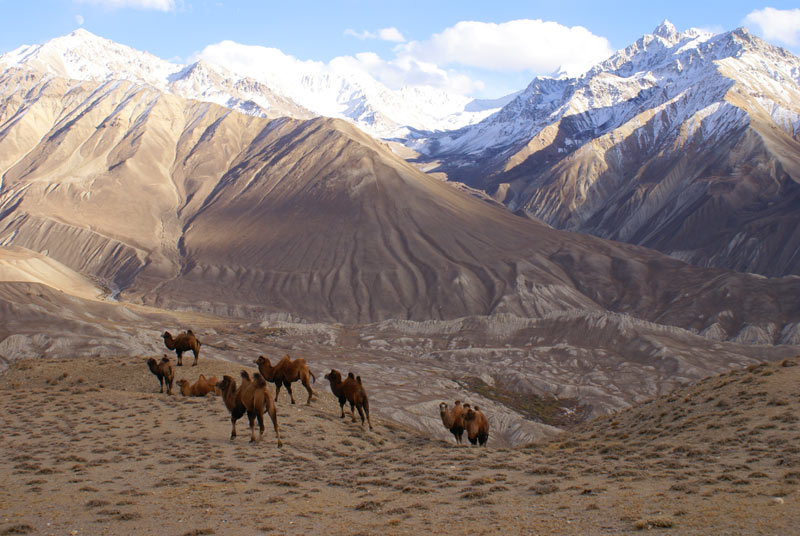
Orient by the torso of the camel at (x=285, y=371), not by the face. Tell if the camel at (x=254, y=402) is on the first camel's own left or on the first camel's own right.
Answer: on the first camel's own left

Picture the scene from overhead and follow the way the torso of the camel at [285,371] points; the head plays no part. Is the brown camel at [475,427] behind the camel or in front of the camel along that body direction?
behind

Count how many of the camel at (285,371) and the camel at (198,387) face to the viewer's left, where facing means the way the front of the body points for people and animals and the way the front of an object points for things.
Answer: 2

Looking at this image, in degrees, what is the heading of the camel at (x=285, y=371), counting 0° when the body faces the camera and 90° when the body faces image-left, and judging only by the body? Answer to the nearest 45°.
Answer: approximately 90°

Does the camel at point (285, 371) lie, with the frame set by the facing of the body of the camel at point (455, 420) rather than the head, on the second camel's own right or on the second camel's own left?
on the second camel's own right

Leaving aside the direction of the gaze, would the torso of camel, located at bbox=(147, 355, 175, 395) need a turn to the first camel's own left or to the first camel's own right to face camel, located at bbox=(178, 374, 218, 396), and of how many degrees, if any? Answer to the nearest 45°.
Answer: approximately 135° to the first camel's own left

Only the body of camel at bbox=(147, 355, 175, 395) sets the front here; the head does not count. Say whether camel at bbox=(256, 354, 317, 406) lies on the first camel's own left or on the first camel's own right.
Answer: on the first camel's own left

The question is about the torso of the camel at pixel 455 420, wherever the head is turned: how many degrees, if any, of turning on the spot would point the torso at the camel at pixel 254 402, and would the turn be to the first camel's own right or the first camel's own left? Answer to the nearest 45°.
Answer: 0° — it already faces it

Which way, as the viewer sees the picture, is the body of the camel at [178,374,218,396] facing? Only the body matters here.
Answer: to the viewer's left

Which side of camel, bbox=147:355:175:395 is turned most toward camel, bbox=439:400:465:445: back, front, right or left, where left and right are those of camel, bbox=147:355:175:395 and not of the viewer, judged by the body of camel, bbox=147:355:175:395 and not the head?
back
